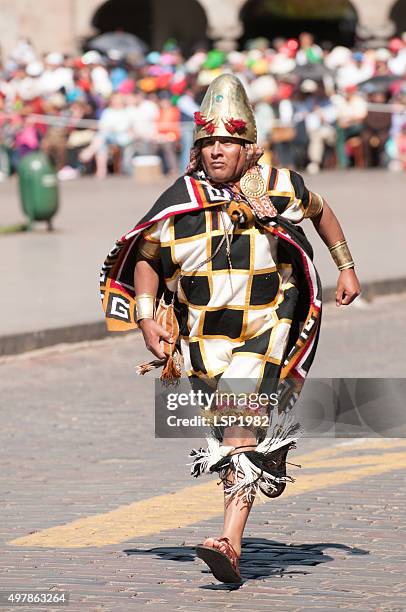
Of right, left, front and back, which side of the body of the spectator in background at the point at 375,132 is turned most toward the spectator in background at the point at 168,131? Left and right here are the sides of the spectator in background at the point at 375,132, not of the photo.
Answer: right

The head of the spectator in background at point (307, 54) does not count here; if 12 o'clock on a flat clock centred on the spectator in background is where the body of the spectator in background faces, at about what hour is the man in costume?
The man in costume is roughly at 12 o'clock from the spectator in background.

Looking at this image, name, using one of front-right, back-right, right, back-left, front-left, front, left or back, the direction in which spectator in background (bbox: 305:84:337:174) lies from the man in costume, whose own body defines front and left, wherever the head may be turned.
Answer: back

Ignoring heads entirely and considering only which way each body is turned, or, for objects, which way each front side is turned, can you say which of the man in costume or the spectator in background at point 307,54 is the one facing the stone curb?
the spectator in background

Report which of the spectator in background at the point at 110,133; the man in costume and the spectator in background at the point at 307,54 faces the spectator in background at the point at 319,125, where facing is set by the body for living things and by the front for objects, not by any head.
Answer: the spectator in background at the point at 307,54

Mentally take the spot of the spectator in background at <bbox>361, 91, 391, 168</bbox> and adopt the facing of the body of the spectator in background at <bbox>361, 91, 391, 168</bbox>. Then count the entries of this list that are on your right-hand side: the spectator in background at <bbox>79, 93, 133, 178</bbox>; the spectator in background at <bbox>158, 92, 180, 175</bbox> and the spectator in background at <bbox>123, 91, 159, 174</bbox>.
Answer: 3

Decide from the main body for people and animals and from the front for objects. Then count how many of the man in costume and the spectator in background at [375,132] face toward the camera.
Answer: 2

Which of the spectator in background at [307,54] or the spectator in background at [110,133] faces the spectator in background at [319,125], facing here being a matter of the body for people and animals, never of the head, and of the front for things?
the spectator in background at [307,54]

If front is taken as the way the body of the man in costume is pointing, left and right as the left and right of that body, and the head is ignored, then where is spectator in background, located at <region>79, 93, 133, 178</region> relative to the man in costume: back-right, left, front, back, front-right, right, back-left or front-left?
back

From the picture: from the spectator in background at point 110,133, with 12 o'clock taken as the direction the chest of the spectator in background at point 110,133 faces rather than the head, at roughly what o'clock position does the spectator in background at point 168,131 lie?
the spectator in background at point 168,131 is roughly at 8 o'clock from the spectator in background at point 110,133.
